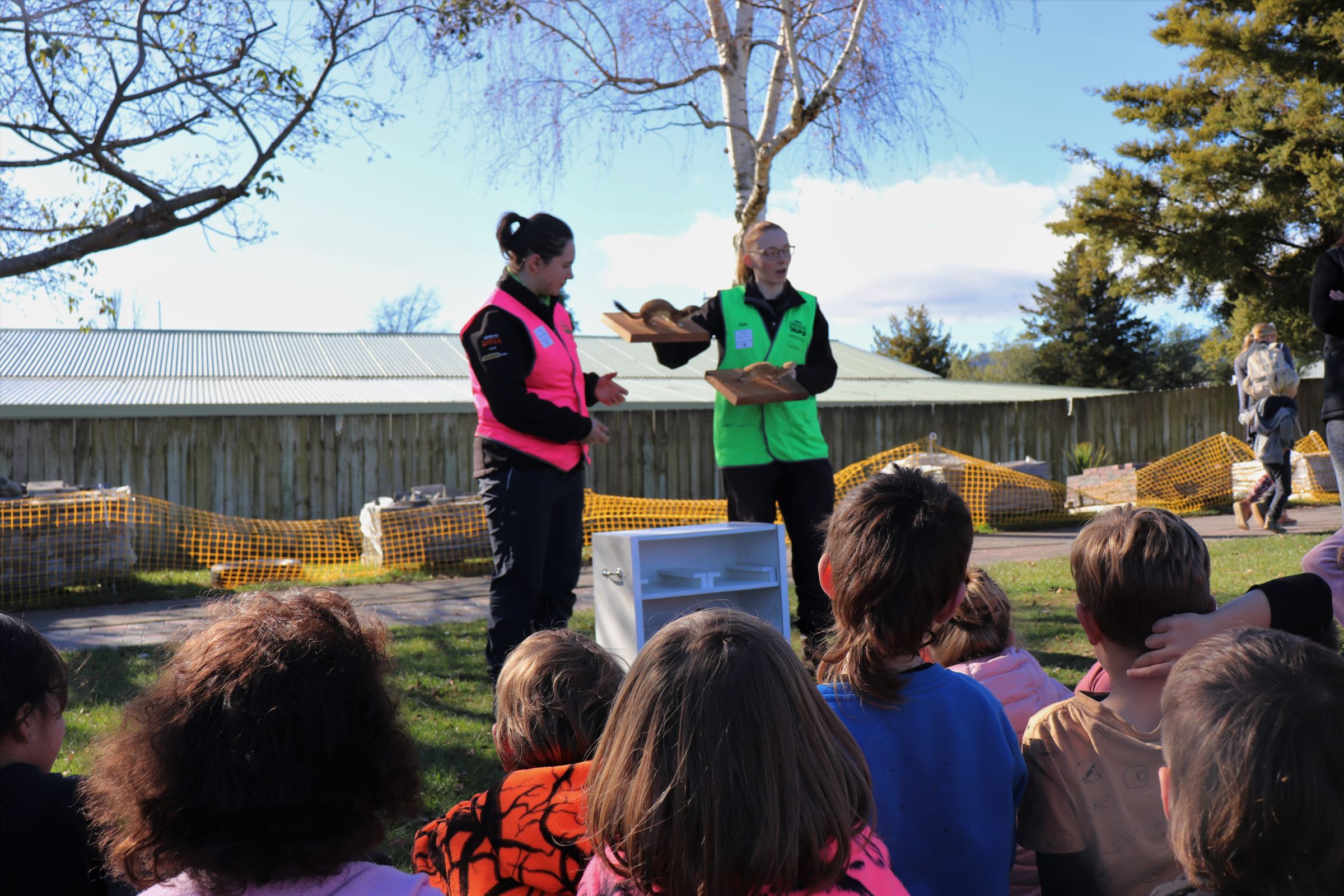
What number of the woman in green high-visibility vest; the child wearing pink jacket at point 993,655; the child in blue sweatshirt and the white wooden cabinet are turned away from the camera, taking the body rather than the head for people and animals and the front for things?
2

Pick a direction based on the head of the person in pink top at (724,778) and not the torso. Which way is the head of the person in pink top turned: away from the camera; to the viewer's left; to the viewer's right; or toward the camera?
away from the camera

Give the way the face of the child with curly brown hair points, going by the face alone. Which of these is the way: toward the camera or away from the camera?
away from the camera

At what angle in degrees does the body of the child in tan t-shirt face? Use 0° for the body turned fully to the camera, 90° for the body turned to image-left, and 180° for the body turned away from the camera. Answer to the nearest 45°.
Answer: approximately 180°

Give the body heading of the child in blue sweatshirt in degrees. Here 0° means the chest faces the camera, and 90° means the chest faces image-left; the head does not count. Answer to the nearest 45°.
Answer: approximately 180°

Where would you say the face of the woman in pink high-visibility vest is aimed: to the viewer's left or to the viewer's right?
to the viewer's right

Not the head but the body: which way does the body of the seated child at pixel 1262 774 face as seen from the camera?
away from the camera

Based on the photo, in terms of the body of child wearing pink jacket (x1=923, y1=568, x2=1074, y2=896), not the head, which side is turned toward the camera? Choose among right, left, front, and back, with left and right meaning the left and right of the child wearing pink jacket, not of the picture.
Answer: back

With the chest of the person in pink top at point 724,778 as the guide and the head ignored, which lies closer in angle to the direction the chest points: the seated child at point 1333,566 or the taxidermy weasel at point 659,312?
the taxidermy weasel

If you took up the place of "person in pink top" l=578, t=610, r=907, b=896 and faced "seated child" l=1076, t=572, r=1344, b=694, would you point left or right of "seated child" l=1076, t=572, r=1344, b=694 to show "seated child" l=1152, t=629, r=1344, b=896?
right

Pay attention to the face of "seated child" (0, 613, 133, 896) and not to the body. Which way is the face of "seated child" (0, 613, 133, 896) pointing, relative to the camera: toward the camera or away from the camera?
away from the camera
